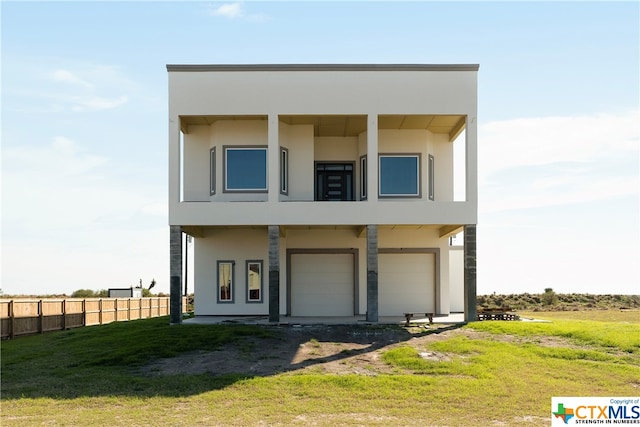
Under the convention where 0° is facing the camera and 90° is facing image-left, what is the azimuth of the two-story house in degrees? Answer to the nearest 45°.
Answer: approximately 0°

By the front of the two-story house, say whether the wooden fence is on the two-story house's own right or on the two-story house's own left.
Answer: on the two-story house's own right
